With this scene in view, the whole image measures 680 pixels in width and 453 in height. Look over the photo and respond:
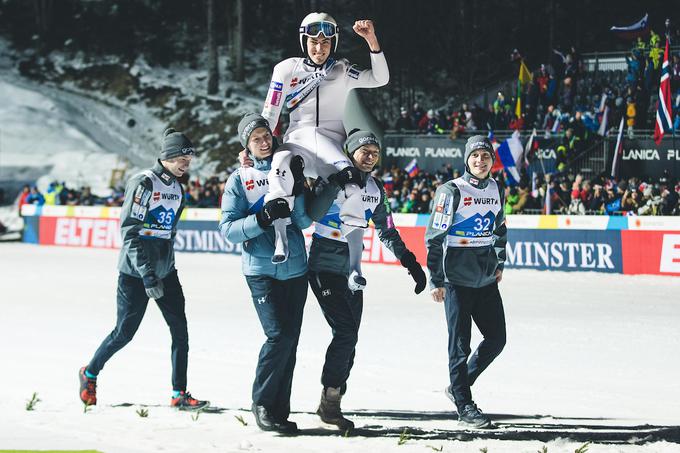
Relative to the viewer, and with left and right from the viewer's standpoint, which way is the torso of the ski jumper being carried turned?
facing the viewer

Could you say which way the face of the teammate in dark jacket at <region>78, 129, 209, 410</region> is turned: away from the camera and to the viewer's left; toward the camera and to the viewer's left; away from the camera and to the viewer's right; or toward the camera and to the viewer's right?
toward the camera and to the viewer's right

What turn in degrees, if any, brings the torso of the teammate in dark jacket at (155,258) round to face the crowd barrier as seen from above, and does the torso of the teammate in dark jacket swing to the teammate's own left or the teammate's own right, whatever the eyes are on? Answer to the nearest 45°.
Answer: approximately 90° to the teammate's own left

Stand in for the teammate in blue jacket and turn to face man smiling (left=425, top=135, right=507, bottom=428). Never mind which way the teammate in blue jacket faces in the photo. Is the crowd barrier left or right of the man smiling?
left

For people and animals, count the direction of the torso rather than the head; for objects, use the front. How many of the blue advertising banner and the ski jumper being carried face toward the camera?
2

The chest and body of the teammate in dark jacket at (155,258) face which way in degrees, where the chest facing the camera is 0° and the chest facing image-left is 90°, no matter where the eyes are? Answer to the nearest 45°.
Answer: approximately 315°

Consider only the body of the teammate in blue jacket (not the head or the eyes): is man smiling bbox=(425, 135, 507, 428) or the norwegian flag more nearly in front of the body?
the man smiling

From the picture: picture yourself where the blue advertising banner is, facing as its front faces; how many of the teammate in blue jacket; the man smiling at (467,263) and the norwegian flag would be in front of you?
2

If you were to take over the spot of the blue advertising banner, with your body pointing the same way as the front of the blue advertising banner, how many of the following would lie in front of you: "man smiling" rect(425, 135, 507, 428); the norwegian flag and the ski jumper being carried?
2

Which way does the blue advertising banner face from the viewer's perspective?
toward the camera

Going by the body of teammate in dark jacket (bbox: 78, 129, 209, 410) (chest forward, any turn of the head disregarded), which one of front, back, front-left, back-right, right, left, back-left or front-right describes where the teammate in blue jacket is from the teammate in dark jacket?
front

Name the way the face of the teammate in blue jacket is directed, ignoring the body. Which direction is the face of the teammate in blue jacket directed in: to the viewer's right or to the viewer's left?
to the viewer's right

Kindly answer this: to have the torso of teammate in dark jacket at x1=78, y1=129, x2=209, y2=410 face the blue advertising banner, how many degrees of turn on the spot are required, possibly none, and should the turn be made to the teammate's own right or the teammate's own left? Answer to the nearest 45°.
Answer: approximately 90° to the teammate's own left
